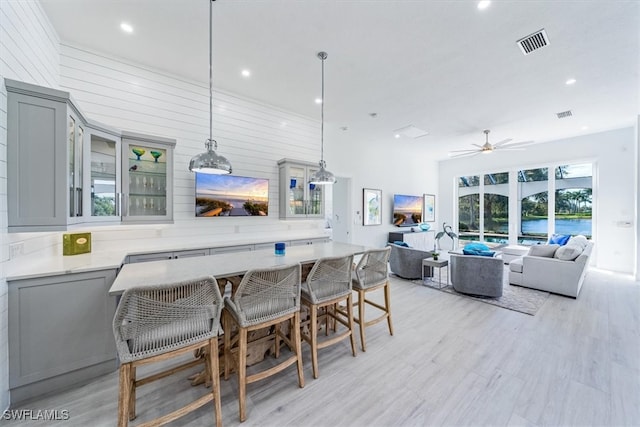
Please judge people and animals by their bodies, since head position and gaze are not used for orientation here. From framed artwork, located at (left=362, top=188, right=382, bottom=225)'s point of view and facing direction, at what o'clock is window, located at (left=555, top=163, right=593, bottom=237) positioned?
The window is roughly at 10 o'clock from the framed artwork.

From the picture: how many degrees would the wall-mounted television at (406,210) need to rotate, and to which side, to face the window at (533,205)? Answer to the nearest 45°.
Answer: approximately 45° to its left

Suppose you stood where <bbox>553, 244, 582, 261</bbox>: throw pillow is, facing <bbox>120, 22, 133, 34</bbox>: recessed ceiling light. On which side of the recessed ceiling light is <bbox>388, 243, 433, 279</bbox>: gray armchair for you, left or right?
right

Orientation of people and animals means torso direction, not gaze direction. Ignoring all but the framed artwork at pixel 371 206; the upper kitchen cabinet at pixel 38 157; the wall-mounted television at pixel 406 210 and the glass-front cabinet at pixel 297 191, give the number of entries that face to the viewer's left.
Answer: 0

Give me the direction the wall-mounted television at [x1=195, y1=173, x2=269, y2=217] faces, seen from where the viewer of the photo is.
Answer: facing the viewer and to the right of the viewer

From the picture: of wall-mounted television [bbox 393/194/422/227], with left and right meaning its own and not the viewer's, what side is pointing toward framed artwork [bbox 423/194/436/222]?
left

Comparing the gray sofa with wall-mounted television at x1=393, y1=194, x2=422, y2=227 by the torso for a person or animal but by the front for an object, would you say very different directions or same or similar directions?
very different directions

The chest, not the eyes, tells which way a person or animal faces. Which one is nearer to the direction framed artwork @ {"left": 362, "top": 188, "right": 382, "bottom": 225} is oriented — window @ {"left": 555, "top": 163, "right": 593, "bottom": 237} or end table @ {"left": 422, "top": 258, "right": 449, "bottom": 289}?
the end table

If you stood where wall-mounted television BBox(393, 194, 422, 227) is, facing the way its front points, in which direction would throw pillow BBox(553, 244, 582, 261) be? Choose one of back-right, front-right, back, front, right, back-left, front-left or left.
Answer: front

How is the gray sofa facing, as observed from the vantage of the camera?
facing to the left of the viewer

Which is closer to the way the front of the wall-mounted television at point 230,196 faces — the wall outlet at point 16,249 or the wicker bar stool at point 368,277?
the wicker bar stool

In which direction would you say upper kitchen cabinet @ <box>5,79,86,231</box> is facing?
to the viewer's right

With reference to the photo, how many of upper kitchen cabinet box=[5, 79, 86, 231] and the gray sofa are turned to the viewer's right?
1

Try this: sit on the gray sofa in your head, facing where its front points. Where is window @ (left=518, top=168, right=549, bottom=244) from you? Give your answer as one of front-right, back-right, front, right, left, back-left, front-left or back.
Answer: right

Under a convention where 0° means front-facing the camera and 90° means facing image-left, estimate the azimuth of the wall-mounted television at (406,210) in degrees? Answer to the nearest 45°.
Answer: approximately 315°

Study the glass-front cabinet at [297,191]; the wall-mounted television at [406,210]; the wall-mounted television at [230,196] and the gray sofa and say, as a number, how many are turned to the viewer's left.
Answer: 1

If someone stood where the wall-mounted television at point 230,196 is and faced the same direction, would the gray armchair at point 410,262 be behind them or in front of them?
in front

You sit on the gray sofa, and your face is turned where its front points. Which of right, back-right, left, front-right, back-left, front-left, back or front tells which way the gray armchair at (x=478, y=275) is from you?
front-left

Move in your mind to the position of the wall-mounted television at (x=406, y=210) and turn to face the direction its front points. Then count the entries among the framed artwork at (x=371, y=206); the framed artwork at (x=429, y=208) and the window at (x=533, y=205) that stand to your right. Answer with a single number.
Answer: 1
